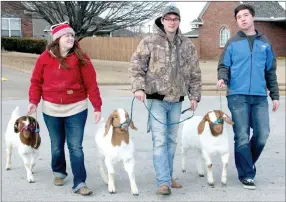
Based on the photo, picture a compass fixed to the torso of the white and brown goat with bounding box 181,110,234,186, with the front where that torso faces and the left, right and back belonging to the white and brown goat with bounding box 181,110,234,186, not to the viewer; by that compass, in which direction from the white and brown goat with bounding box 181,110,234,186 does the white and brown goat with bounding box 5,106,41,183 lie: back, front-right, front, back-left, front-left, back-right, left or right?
back-right

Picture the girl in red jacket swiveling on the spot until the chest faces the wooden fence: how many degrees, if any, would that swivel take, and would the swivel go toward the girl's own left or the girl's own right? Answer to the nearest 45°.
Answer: approximately 180°

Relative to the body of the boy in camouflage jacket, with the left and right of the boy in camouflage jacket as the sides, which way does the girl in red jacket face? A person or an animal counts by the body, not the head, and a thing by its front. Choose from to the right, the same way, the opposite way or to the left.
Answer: the same way

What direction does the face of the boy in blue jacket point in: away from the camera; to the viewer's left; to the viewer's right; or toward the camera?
toward the camera

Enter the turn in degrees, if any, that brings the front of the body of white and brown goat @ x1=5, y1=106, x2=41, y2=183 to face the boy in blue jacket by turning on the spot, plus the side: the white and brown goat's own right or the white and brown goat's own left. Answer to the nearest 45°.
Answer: approximately 45° to the white and brown goat's own left

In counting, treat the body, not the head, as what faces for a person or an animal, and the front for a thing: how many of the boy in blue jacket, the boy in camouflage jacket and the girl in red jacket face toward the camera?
3

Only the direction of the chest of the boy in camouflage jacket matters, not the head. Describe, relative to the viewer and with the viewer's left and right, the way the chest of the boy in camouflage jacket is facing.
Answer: facing the viewer

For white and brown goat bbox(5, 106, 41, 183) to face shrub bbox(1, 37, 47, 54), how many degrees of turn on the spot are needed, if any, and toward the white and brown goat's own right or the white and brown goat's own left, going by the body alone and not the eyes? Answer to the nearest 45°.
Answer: approximately 135° to the white and brown goat's own left

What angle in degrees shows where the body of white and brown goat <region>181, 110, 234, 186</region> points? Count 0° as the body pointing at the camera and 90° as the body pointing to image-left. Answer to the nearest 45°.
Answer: approximately 315°

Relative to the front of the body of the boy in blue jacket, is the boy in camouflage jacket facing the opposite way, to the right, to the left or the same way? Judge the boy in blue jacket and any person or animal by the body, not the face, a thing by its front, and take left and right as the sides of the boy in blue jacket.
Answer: the same way
